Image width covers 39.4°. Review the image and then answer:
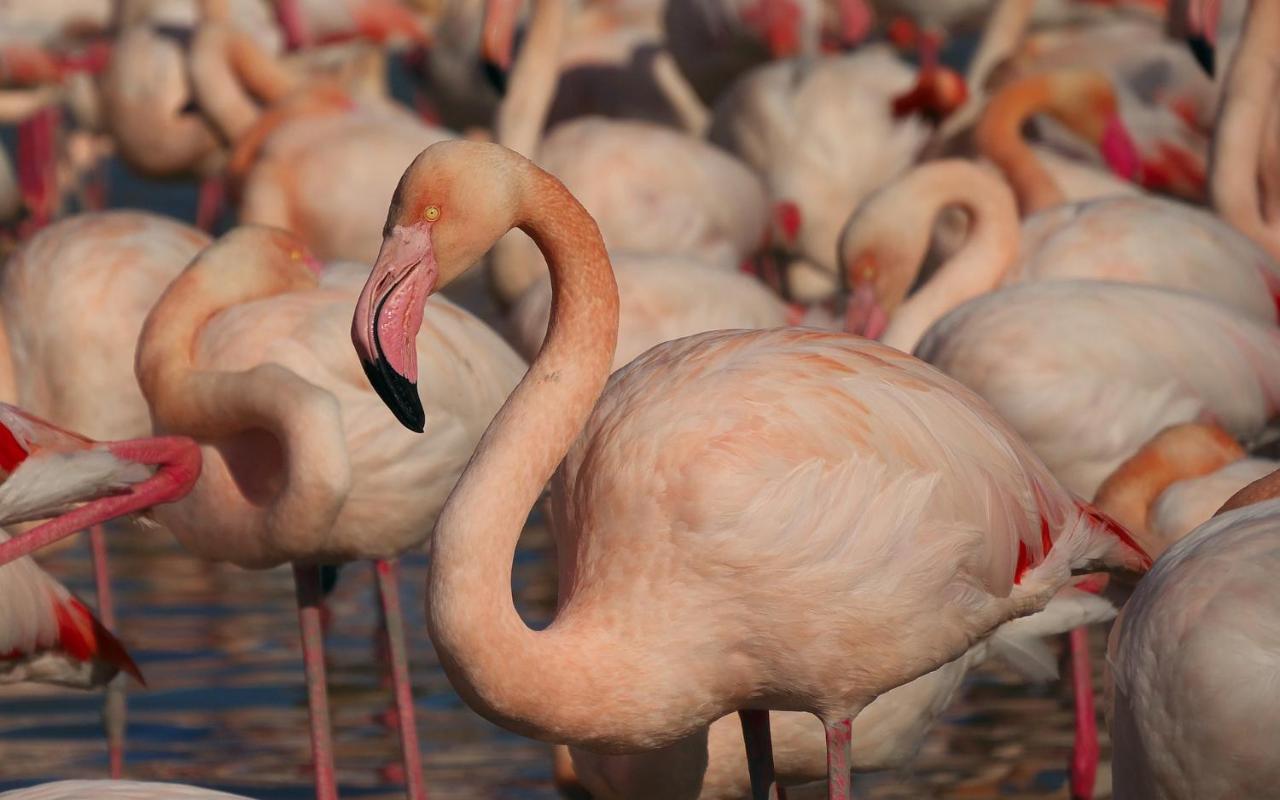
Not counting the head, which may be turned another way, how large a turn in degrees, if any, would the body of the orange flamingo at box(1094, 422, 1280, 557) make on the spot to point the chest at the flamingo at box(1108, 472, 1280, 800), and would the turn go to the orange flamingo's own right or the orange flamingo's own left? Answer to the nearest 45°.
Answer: approximately 90° to the orange flamingo's own left

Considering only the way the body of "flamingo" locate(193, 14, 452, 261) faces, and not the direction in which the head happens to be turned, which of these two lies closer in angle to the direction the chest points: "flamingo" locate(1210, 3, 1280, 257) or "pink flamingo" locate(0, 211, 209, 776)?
the pink flamingo

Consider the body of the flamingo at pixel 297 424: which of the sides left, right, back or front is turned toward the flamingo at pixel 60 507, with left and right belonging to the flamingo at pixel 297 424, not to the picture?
front

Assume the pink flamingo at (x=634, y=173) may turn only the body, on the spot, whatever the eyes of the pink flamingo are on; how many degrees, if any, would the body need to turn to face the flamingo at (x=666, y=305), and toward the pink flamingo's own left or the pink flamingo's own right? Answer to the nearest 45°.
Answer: approximately 90° to the pink flamingo's own left

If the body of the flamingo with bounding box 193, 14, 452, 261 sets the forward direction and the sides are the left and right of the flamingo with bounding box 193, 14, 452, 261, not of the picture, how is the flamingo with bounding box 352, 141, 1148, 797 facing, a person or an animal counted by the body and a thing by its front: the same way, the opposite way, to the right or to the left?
the same way

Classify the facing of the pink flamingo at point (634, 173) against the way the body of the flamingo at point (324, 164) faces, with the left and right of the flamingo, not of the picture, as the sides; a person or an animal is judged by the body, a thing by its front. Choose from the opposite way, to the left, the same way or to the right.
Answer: the same way

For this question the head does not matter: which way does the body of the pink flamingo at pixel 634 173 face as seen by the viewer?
to the viewer's left

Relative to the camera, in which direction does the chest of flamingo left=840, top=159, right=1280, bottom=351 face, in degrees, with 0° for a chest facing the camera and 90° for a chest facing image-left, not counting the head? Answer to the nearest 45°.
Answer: approximately 90°

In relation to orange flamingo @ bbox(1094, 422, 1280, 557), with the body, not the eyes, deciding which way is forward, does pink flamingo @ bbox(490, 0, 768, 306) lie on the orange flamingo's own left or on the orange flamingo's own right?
on the orange flamingo's own right

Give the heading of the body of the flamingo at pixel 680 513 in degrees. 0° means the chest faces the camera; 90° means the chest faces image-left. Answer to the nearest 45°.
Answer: approximately 90°

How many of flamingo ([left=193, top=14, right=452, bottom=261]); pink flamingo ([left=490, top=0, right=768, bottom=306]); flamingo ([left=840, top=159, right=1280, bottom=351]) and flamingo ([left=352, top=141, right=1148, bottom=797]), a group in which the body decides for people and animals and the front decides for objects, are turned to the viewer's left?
4

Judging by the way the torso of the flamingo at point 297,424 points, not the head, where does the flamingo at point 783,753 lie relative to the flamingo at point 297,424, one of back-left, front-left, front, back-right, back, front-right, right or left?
left

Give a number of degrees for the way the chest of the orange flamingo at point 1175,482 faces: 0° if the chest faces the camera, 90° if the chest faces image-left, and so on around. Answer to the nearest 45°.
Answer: approximately 90°

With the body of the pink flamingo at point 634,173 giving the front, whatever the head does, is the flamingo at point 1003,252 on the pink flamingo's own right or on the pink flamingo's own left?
on the pink flamingo's own left

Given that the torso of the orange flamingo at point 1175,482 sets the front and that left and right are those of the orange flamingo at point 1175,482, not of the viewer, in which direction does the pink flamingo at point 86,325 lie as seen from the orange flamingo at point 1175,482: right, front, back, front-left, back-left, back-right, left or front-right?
front

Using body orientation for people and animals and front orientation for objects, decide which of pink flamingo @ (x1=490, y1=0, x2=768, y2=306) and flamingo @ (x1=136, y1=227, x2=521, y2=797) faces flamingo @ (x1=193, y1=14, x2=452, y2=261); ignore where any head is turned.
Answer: the pink flamingo

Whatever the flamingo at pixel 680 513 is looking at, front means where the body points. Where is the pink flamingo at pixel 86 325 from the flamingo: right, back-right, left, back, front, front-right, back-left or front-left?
front-right
